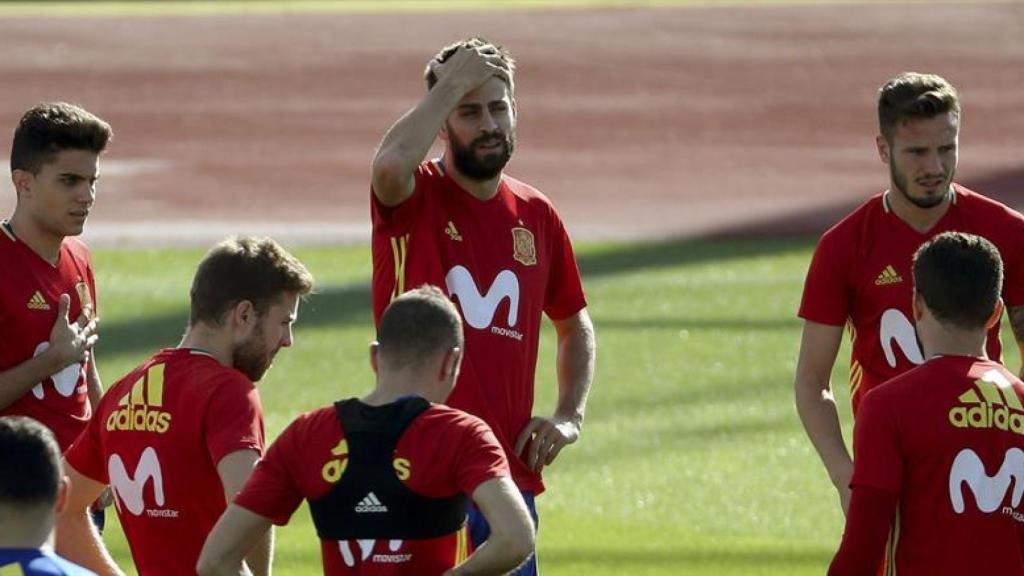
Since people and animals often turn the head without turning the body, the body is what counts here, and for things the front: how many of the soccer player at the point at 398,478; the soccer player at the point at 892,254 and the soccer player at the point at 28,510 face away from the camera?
2

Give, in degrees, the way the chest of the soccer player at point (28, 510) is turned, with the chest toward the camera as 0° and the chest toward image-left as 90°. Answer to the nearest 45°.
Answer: approximately 180°

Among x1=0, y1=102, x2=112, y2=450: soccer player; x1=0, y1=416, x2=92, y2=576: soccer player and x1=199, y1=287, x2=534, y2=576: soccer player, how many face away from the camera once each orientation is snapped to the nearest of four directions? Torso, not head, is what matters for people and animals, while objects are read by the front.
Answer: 2

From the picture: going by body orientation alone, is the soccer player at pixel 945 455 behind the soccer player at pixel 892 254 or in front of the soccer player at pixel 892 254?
in front

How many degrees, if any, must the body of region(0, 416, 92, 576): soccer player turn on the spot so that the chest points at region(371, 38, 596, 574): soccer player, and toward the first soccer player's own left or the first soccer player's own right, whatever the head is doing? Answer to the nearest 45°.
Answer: approximately 45° to the first soccer player's own right

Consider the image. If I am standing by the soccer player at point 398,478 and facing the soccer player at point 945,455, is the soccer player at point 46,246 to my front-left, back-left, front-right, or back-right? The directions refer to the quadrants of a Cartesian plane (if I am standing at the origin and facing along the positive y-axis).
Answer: back-left

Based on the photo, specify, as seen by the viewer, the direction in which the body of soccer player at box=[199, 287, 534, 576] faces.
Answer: away from the camera

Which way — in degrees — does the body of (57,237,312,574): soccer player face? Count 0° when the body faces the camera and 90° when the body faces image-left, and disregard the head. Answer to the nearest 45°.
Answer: approximately 225°

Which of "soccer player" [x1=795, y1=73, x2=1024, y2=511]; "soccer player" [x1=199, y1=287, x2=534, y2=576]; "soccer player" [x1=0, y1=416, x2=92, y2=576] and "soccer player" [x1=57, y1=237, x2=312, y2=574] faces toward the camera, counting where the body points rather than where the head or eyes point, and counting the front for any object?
"soccer player" [x1=795, y1=73, x2=1024, y2=511]

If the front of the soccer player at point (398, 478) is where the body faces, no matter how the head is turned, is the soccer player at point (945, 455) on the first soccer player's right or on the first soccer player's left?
on the first soccer player's right

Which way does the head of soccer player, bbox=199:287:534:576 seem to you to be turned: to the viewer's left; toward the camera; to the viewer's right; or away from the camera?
away from the camera

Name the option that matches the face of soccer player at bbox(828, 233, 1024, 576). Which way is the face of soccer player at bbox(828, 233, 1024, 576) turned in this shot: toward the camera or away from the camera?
away from the camera

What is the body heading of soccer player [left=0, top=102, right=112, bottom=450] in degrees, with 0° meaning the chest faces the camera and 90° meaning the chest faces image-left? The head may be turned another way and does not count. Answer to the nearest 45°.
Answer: approximately 315°

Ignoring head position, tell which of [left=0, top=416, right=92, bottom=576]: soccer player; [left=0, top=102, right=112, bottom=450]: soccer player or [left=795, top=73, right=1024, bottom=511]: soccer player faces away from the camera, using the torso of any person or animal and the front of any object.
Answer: [left=0, top=416, right=92, bottom=576]: soccer player

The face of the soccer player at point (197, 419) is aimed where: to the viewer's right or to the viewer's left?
to the viewer's right

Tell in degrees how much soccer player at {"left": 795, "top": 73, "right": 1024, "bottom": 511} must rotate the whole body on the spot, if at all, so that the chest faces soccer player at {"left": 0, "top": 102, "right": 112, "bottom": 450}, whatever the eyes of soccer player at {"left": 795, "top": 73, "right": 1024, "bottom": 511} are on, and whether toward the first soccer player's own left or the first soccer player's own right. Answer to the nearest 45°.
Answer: approximately 90° to the first soccer player's own right

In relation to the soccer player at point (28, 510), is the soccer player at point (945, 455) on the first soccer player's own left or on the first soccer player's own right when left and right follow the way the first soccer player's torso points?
on the first soccer player's own right
